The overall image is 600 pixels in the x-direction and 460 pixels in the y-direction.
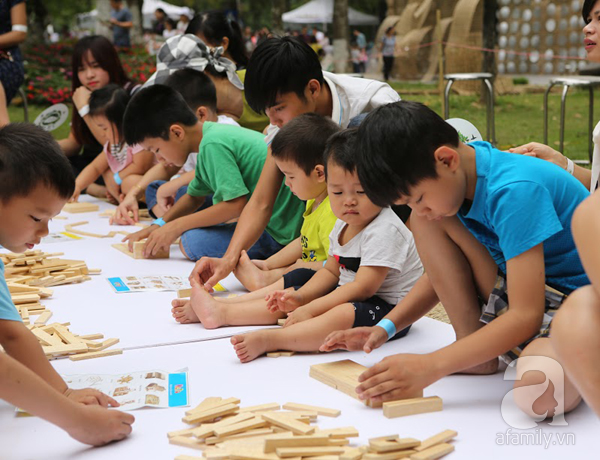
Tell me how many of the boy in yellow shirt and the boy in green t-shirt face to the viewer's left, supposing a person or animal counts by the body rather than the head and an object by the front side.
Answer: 2

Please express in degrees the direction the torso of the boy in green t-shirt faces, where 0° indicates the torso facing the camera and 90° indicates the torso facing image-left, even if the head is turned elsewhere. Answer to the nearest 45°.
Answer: approximately 90°

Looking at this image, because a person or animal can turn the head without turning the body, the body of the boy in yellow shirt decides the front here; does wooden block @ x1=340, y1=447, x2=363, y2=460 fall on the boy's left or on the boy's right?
on the boy's left

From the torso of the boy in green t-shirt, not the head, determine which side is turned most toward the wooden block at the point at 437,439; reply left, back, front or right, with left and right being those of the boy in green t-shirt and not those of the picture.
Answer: left

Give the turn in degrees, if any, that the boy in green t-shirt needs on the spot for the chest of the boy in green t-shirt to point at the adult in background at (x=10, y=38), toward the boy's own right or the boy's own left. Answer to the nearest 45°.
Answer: approximately 45° to the boy's own right

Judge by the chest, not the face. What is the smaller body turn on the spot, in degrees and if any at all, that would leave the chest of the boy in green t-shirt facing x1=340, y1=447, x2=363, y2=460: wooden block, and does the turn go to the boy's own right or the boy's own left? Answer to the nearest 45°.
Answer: approximately 90° to the boy's own left

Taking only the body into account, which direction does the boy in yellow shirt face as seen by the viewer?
to the viewer's left

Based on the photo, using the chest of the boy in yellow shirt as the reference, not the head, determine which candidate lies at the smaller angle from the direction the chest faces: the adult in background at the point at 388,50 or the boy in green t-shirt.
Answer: the boy in green t-shirt

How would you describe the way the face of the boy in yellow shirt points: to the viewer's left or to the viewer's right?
to the viewer's left

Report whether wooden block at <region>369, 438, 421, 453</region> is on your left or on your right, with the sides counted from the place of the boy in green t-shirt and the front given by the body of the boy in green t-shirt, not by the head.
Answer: on your left

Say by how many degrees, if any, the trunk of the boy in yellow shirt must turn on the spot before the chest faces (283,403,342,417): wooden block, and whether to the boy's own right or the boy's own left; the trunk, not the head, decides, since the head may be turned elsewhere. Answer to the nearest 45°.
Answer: approximately 90° to the boy's own left

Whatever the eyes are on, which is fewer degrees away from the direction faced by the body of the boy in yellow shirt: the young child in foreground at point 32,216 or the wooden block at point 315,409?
the young child in foreground

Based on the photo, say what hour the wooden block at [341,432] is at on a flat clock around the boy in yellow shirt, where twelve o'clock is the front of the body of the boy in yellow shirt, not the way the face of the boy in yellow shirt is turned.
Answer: The wooden block is roughly at 9 o'clock from the boy in yellow shirt.
